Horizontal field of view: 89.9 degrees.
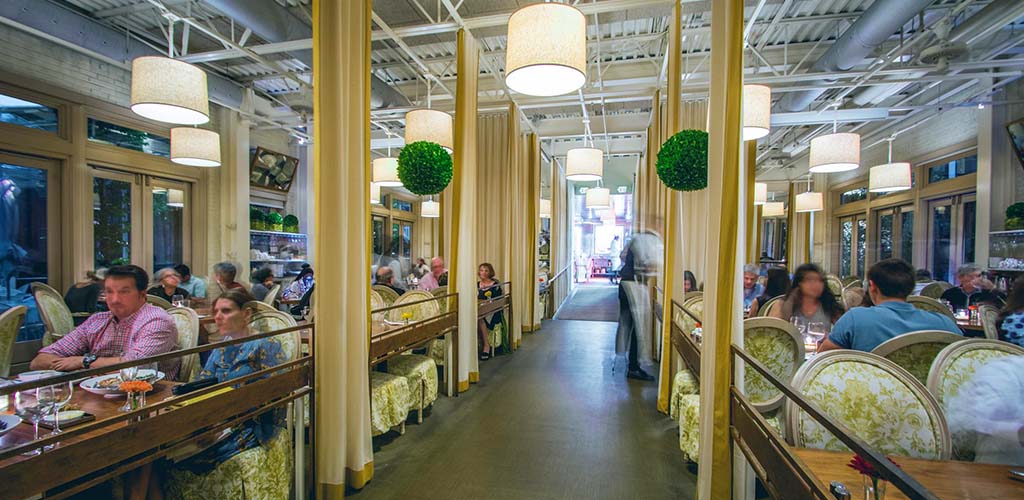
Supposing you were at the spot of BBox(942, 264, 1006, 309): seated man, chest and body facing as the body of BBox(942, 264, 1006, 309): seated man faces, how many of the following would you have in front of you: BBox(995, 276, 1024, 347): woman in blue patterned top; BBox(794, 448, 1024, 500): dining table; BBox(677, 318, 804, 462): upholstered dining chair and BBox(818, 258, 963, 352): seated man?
4

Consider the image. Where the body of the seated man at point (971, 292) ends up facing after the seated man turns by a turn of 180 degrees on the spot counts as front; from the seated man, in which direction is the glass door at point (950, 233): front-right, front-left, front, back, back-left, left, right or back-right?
front

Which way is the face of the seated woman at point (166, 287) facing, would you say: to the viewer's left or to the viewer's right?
to the viewer's right

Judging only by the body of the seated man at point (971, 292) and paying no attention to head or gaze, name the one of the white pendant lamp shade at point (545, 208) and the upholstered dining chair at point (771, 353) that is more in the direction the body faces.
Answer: the upholstered dining chair

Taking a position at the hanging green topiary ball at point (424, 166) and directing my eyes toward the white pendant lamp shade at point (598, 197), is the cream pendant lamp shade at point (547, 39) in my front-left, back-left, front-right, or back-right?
back-right
